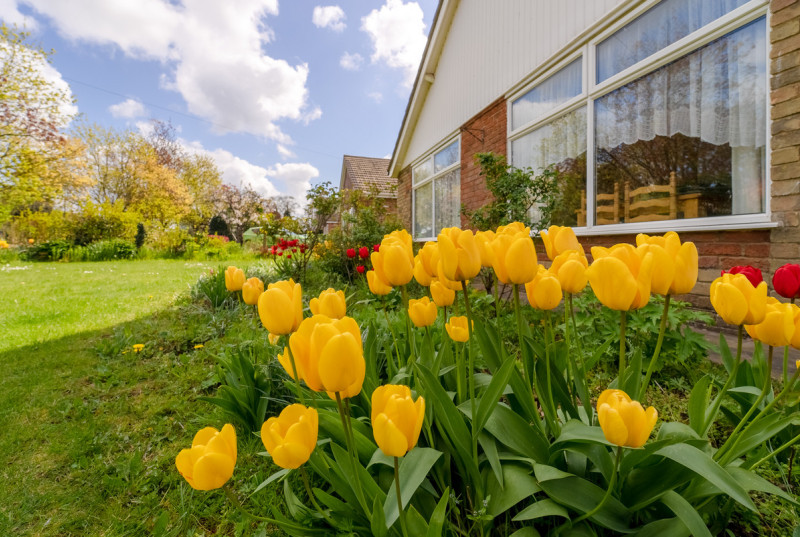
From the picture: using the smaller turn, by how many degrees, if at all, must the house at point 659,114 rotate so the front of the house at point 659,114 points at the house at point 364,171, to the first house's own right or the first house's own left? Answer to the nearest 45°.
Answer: approximately 90° to the first house's own right

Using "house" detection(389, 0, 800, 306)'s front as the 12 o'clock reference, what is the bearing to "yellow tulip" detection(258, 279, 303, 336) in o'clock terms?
The yellow tulip is roughly at 11 o'clock from the house.

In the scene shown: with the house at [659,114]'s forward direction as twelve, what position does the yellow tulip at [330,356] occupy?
The yellow tulip is roughly at 11 o'clock from the house.

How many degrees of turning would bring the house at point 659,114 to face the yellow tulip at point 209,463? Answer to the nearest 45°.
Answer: approximately 45° to its left

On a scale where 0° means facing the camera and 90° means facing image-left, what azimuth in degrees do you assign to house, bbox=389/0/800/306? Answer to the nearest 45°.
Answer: approximately 45°

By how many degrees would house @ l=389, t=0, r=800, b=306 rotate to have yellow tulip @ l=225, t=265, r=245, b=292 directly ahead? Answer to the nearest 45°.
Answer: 0° — it already faces it

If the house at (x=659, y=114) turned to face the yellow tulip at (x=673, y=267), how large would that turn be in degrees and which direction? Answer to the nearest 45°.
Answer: approximately 45° to its left
